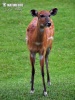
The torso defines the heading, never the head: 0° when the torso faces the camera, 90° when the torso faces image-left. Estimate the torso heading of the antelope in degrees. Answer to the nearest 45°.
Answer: approximately 0°
